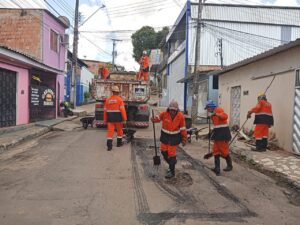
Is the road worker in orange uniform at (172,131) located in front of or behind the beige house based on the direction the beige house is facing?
in front

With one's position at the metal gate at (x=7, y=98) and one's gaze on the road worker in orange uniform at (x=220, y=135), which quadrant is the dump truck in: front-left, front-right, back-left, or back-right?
front-left

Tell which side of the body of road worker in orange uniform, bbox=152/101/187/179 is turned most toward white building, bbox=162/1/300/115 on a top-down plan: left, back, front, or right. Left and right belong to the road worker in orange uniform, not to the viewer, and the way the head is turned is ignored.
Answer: back

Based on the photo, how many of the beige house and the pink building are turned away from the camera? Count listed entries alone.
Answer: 0

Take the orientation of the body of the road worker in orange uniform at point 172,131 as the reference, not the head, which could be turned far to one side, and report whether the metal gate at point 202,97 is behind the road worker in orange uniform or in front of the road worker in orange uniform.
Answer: behind

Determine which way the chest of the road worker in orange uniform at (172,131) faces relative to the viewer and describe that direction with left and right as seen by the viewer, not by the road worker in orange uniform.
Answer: facing the viewer

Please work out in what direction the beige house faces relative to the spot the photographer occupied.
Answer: facing the viewer and to the left of the viewer

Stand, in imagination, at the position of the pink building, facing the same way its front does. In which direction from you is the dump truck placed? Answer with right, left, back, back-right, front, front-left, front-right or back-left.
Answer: front

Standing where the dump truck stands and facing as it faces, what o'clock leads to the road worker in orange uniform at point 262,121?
The road worker in orange uniform is roughly at 5 o'clock from the dump truck.

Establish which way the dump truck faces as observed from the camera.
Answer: facing away from the viewer

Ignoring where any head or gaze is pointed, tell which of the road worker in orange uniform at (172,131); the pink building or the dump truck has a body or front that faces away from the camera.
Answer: the dump truck

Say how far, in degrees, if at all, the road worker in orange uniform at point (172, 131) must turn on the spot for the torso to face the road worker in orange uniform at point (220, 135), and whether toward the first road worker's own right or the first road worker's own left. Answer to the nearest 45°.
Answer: approximately 135° to the first road worker's own left

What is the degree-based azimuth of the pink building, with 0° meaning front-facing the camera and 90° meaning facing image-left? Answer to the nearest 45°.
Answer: approximately 315°

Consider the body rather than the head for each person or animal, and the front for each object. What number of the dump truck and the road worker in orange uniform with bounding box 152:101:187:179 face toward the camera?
1
